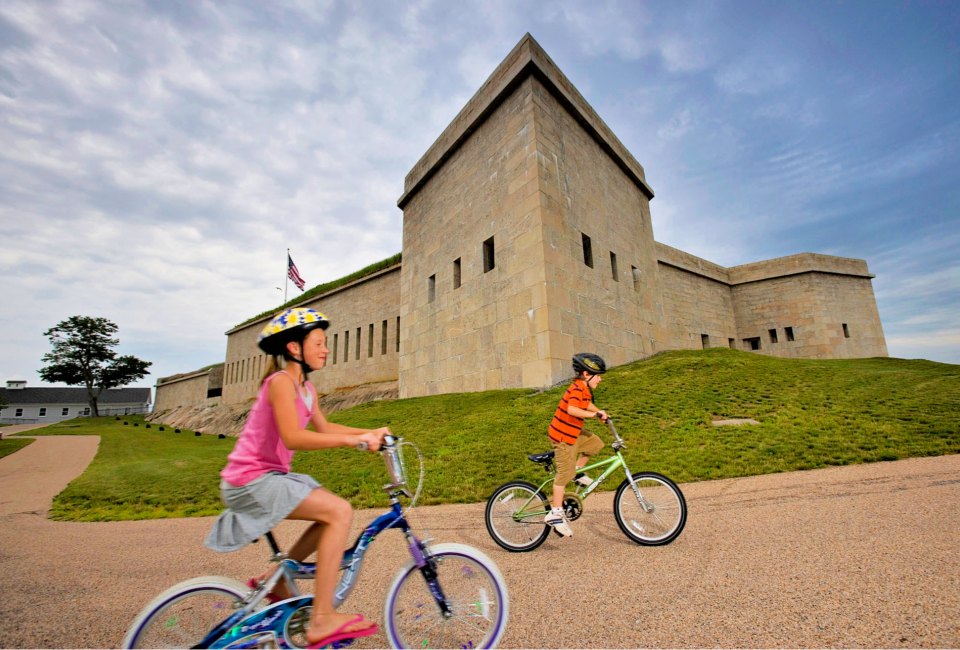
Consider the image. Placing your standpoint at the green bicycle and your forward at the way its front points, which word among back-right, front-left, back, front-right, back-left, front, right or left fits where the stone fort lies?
left

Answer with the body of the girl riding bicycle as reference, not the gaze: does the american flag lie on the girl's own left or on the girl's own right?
on the girl's own left

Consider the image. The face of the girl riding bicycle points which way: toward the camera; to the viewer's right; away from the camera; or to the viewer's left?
to the viewer's right

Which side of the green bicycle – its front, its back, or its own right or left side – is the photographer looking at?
right

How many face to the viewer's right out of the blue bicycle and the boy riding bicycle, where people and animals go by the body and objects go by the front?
2

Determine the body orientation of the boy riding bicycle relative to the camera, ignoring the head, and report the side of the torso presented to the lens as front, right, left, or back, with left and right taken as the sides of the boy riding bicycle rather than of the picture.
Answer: right

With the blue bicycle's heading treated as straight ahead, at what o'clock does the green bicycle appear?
The green bicycle is roughly at 11 o'clock from the blue bicycle.

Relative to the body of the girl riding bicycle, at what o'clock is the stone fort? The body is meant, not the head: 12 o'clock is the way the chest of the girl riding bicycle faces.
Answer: The stone fort is roughly at 10 o'clock from the girl riding bicycle.

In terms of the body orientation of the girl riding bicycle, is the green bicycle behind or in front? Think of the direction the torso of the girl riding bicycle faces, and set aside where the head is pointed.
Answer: in front

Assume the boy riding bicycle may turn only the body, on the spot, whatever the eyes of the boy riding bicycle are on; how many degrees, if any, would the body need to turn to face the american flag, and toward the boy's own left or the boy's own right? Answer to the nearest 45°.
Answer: approximately 135° to the boy's own left

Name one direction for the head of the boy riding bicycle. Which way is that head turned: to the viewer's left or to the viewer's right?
to the viewer's right

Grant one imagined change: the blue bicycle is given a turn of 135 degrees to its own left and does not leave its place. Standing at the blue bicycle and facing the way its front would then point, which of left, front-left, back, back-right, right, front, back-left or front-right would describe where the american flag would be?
front-right

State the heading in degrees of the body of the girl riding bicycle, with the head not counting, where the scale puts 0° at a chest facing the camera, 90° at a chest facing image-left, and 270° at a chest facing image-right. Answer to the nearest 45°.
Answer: approximately 270°

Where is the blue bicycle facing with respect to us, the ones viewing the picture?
facing to the right of the viewer

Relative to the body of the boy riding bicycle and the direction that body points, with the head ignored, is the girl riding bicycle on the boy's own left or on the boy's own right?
on the boy's own right
